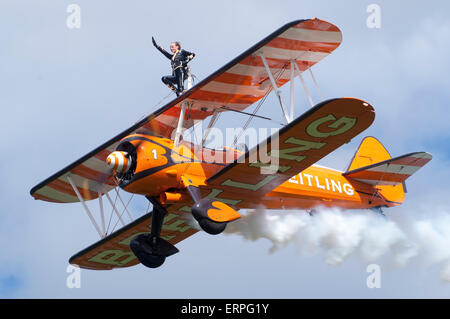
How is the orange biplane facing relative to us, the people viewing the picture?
facing the viewer and to the left of the viewer

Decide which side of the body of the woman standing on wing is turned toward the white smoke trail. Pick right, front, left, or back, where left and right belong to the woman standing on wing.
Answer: back

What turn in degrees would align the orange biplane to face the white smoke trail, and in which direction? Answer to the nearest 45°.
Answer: approximately 180°
